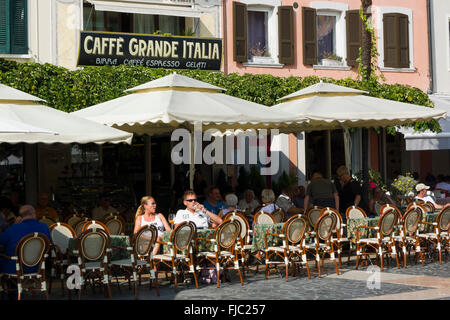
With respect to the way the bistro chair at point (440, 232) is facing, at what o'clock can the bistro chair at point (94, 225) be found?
the bistro chair at point (94, 225) is roughly at 9 o'clock from the bistro chair at point (440, 232).

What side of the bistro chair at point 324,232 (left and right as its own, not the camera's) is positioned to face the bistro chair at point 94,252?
left

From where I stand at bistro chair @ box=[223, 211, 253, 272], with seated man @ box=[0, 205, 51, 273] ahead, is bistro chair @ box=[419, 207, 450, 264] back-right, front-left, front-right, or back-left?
back-left

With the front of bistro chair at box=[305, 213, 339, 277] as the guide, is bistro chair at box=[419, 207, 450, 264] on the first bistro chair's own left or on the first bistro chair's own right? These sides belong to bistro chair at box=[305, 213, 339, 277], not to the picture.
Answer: on the first bistro chair's own right

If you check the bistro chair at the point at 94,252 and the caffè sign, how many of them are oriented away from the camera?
1

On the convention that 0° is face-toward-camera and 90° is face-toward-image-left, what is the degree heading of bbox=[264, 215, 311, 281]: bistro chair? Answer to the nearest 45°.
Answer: approximately 135°

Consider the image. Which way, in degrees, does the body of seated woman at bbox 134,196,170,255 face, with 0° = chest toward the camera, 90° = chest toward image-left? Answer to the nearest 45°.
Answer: approximately 315°

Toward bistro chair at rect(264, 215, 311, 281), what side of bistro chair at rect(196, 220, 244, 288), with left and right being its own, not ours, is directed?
right

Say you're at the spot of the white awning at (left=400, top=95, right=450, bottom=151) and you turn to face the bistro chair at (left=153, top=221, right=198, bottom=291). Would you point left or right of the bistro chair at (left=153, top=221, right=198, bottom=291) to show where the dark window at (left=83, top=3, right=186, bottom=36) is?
right

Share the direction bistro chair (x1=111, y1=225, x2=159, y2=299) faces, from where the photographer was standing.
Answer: facing away from the viewer and to the left of the viewer

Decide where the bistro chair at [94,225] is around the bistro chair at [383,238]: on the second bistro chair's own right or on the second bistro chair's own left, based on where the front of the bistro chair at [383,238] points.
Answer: on the second bistro chair's own left

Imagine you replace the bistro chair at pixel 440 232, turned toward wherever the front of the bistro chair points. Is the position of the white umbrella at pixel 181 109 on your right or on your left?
on your left

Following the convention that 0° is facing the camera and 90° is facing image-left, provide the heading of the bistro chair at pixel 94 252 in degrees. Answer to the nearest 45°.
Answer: approximately 180°
